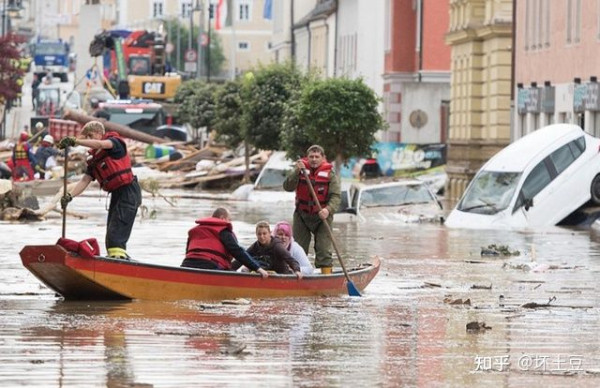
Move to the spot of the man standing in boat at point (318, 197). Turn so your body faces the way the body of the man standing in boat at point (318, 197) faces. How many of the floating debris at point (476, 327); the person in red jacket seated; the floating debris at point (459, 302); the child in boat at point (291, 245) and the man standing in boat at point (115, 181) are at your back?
0

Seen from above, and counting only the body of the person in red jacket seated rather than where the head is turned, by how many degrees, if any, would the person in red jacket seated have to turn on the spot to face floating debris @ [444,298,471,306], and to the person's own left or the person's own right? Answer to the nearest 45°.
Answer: approximately 45° to the person's own right

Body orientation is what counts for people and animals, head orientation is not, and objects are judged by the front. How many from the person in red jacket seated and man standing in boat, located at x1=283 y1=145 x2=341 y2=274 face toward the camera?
1

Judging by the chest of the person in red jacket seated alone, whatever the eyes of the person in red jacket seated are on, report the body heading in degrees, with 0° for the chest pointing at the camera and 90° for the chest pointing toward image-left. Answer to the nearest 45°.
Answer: approximately 225°

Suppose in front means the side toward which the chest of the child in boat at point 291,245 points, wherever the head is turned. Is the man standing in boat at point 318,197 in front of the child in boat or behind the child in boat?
behind

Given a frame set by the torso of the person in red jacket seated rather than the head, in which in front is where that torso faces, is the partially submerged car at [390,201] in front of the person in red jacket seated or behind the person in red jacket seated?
in front

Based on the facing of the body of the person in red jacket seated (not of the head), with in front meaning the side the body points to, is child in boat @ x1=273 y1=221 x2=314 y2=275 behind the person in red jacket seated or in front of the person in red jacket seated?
in front

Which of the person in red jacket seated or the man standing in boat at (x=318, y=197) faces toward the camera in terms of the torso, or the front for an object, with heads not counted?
the man standing in boat

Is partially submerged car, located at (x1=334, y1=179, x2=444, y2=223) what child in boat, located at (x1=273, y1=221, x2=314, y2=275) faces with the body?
no

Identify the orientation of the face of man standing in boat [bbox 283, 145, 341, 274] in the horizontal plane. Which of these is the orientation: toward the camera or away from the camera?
toward the camera

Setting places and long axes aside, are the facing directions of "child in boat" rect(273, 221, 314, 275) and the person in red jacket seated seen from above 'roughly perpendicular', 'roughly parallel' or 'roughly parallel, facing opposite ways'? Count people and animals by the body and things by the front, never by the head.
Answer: roughly parallel, facing opposite ways

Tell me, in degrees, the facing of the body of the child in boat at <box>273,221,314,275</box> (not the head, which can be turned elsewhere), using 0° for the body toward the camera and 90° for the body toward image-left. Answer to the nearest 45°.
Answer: approximately 45°

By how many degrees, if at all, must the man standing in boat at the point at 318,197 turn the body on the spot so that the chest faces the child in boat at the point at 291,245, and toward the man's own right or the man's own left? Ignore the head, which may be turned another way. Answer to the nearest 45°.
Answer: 0° — they already face them

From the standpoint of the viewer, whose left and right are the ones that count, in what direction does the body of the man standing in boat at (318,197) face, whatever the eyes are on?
facing the viewer
